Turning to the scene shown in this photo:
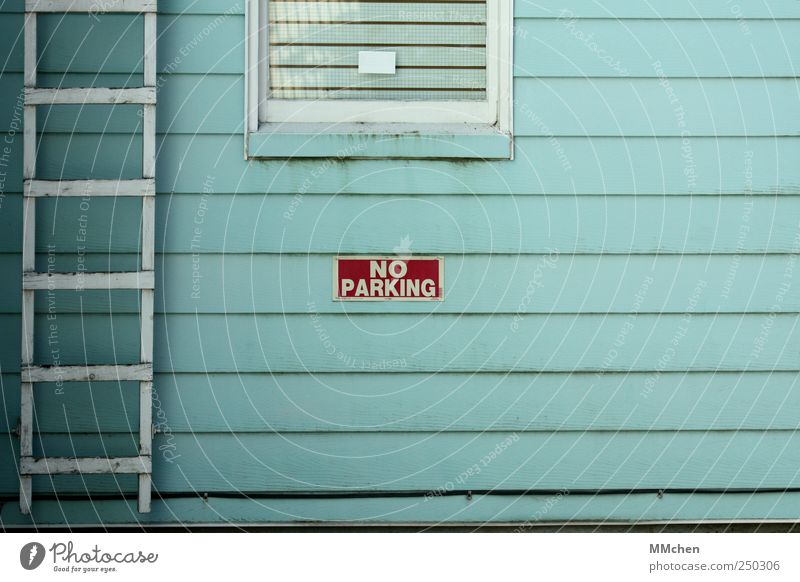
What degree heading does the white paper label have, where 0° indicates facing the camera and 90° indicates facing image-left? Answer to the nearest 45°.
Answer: approximately 0°

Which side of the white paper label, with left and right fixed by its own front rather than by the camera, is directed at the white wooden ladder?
right
